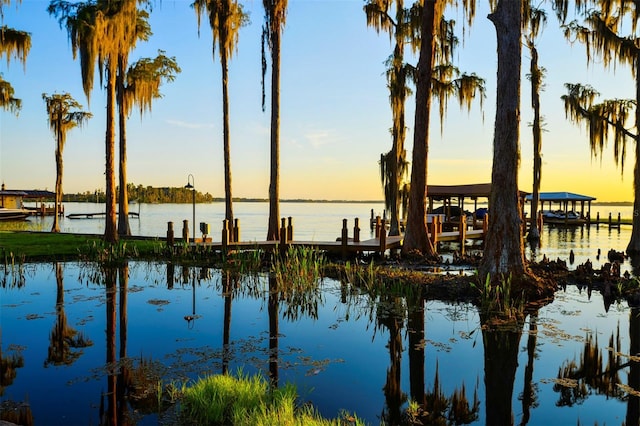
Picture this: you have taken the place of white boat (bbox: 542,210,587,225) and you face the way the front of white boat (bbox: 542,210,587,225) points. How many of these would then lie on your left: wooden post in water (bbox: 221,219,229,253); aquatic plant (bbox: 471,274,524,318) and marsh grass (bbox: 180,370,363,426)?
0

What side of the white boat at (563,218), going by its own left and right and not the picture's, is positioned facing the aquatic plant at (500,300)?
right

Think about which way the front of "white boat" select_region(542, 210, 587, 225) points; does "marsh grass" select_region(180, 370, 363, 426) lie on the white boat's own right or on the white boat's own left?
on the white boat's own right

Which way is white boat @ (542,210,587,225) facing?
to the viewer's right

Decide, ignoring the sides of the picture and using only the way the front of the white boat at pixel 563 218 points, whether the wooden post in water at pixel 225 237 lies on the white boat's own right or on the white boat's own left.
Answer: on the white boat's own right

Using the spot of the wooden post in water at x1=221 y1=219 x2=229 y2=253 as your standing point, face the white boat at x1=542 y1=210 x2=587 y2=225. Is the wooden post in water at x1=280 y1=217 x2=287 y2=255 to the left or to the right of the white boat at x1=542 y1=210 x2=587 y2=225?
right

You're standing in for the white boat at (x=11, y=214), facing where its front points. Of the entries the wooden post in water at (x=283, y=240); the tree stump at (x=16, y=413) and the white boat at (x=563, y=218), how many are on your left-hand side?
0
